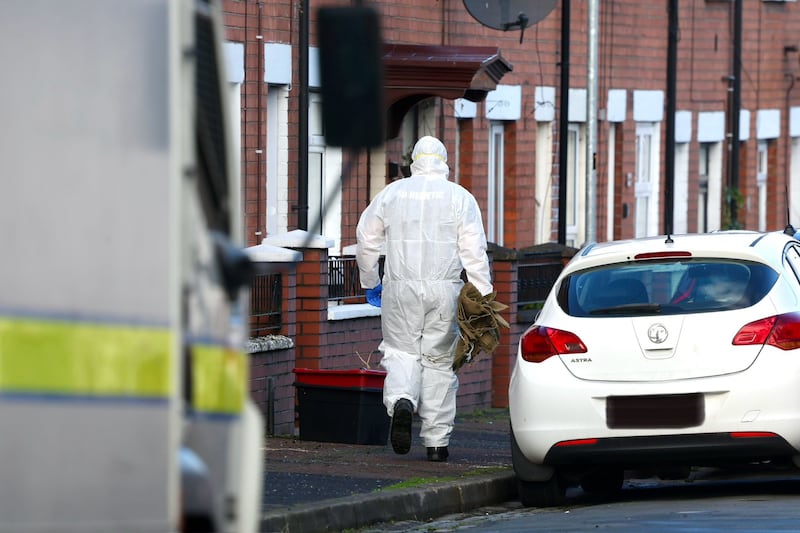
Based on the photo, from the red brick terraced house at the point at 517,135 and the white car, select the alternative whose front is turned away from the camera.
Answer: the white car

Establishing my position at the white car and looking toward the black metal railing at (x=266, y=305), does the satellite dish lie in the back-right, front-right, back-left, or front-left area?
front-right

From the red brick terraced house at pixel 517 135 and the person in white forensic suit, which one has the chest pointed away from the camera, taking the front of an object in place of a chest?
the person in white forensic suit

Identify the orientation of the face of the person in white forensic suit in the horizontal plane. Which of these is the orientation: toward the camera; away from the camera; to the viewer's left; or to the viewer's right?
away from the camera

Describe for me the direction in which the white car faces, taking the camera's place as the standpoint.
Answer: facing away from the viewer

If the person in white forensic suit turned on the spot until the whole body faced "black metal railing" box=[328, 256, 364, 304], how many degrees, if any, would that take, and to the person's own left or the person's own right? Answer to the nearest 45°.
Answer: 0° — they already face it

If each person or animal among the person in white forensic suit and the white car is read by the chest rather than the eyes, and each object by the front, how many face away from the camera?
2

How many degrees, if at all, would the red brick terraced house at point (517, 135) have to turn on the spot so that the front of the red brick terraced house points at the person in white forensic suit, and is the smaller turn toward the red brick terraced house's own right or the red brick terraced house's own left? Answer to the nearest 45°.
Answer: approximately 45° to the red brick terraced house's own right

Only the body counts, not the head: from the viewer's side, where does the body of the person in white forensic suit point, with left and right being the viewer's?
facing away from the viewer

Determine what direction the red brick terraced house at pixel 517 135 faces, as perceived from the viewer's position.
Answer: facing the viewer and to the right of the viewer

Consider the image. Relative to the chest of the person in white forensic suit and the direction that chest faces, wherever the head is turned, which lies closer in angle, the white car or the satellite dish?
the satellite dish

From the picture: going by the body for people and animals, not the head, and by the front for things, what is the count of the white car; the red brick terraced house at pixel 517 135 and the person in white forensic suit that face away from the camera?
2
